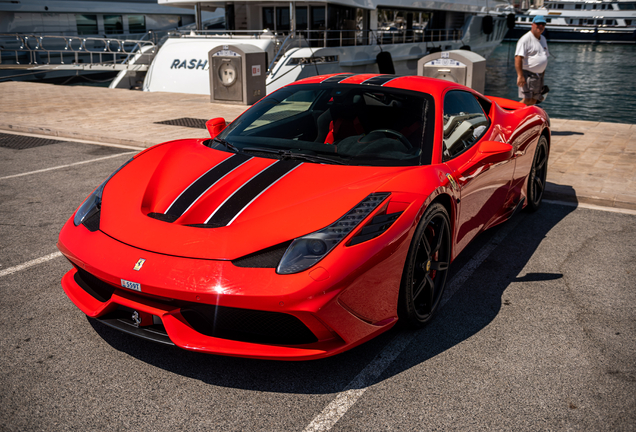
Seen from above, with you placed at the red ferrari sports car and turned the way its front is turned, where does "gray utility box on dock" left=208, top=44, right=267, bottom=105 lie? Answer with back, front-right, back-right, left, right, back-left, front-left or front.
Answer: back-right

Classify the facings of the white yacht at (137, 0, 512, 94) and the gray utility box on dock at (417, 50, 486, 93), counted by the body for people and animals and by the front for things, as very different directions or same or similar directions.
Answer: very different directions

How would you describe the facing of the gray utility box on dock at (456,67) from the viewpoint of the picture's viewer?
facing the viewer and to the left of the viewer

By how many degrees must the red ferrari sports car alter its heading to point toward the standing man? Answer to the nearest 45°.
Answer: approximately 180°

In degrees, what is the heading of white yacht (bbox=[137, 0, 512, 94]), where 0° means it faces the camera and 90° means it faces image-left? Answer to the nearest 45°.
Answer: approximately 225°

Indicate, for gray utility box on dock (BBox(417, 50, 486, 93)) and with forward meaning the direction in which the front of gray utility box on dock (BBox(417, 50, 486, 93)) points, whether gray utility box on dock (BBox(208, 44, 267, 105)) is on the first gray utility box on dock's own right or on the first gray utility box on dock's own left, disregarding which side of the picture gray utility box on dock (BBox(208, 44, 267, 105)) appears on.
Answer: on the first gray utility box on dock's own right

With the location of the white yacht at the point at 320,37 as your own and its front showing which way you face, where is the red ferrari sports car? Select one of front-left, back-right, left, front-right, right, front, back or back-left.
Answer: back-right

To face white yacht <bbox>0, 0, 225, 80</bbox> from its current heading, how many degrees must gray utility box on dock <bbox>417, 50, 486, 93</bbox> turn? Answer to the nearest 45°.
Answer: approximately 90° to its right
